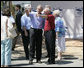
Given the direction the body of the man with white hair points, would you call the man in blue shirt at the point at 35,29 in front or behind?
in front

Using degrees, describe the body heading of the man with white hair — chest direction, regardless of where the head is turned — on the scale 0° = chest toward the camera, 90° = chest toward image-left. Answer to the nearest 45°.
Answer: approximately 90°
